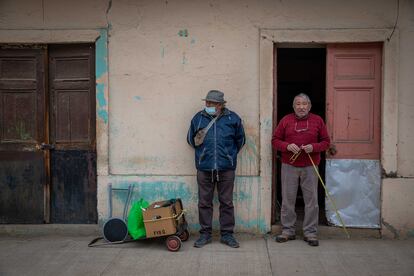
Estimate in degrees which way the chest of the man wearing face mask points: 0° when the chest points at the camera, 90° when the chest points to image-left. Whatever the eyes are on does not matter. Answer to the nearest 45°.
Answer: approximately 0°

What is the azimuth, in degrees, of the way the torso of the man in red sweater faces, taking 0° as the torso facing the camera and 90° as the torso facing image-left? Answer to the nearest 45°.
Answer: approximately 0°

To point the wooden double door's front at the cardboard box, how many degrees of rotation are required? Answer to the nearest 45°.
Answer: approximately 45° to its left

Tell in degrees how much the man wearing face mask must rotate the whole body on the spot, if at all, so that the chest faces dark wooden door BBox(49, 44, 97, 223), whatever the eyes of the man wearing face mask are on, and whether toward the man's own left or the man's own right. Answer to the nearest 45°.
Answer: approximately 90° to the man's own right

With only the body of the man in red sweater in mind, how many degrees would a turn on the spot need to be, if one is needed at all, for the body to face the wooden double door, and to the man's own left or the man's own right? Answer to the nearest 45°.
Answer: approximately 90° to the man's own right
